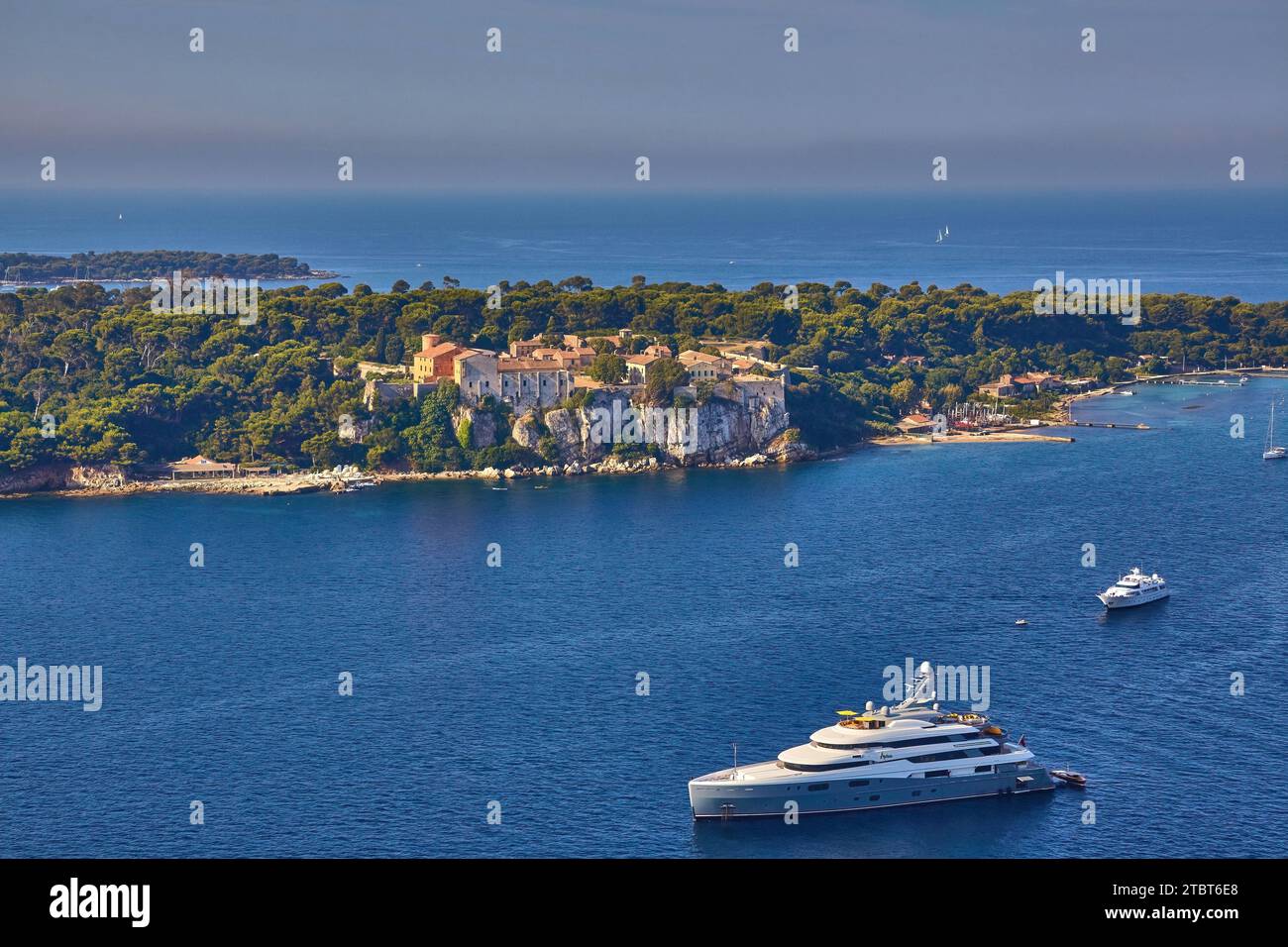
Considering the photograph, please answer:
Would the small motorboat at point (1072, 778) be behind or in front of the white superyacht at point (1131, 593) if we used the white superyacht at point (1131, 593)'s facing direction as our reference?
in front

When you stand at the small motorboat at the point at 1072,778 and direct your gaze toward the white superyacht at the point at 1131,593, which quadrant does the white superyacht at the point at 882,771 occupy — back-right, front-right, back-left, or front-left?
back-left

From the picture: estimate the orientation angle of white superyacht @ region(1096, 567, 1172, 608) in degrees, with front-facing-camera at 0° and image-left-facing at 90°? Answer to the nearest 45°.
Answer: approximately 45°

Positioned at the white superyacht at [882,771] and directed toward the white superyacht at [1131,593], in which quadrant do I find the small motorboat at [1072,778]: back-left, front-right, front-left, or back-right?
front-right

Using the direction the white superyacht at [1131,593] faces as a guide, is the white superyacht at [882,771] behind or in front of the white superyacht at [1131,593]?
in front

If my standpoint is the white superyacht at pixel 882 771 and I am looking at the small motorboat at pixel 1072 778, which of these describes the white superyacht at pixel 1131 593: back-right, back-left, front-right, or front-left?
front-left
